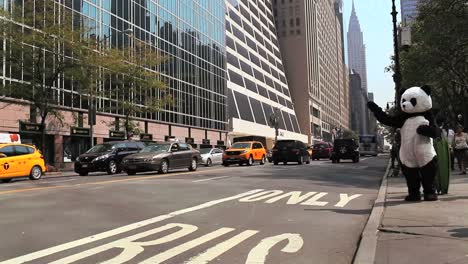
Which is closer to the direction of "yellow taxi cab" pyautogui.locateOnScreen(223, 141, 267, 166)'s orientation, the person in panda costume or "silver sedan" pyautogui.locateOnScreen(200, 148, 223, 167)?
the person in panda costume

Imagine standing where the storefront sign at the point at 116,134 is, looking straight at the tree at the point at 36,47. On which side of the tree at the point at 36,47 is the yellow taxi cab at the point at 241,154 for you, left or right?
left

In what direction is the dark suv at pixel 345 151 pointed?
away from the camera

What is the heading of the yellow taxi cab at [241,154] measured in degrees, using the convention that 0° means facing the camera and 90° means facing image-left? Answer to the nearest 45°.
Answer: approximately 45°

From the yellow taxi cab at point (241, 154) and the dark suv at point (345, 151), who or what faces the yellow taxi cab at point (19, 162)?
the yellow taxi cab at point (241, 154)

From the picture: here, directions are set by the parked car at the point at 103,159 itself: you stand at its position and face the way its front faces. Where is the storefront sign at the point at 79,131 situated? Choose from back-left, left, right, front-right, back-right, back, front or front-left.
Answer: back-right

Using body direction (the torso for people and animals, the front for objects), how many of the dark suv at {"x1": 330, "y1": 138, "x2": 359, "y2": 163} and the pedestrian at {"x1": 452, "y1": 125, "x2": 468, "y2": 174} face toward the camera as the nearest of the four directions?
1

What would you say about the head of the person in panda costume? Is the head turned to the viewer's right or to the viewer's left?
to the viewer's left

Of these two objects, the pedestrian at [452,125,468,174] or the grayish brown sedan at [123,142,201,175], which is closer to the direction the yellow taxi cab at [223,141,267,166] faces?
the grayish brown sedan
